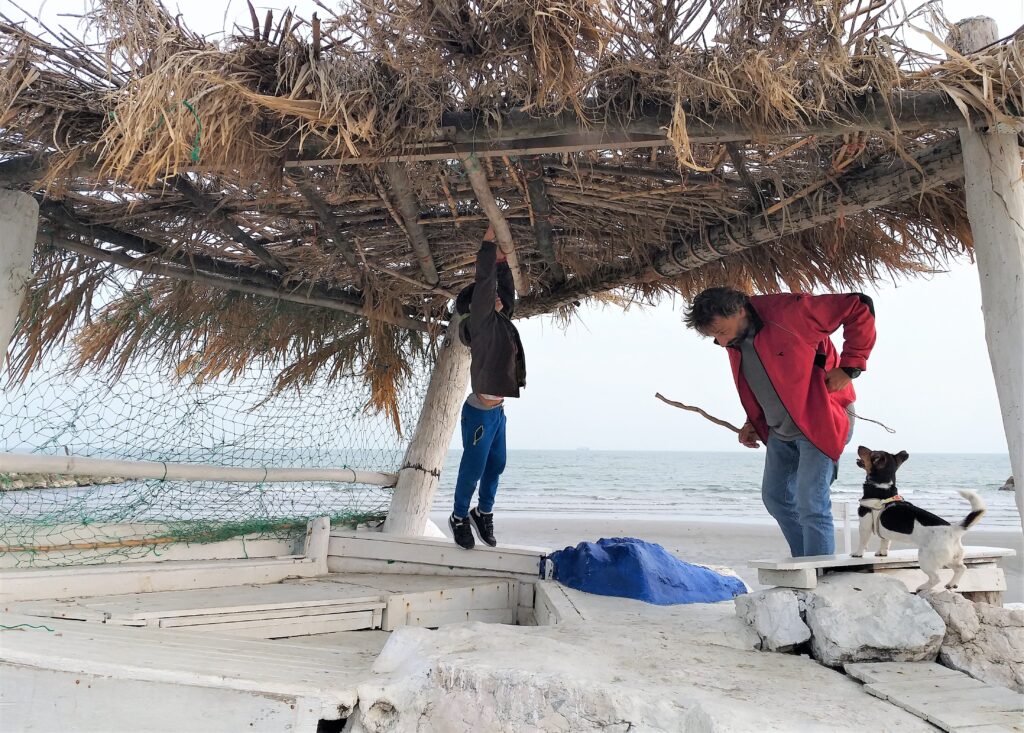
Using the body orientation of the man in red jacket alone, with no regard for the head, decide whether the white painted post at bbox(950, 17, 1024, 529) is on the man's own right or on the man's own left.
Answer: on the man's own left

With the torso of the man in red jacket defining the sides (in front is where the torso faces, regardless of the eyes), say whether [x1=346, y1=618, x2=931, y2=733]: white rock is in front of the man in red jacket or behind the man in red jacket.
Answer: in front

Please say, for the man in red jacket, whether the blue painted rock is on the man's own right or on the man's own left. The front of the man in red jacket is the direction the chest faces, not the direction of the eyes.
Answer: on the man's own right

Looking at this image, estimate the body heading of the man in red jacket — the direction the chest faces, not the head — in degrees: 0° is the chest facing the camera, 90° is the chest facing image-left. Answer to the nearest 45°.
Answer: approximately 45°

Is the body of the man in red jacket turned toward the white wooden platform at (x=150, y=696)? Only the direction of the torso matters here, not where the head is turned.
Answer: yes

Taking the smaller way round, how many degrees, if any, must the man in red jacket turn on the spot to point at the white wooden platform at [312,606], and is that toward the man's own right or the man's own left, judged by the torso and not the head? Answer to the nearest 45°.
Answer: approximately 45° to the man's own right
